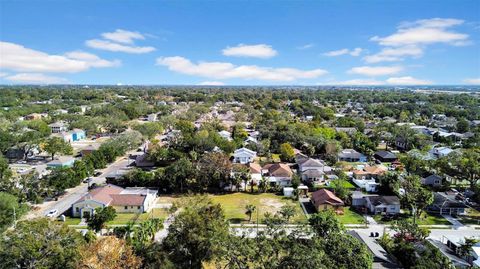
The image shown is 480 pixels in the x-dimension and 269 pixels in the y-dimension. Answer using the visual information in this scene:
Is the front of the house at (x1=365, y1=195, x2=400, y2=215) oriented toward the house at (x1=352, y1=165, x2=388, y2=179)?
no

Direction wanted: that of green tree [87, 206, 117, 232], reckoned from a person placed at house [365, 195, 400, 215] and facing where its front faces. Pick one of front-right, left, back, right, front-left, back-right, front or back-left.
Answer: front-right

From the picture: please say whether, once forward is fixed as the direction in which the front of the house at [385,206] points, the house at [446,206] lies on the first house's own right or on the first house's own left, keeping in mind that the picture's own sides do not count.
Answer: on the first house's own left

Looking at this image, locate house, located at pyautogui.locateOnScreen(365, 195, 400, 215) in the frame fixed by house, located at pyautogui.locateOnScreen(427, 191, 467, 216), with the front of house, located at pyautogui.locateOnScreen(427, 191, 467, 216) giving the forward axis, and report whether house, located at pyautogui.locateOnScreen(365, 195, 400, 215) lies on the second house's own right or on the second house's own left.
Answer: on the second house's own right

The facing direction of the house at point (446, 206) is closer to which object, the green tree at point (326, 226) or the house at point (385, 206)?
the green tree

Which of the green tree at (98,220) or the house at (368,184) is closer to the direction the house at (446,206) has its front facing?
the green tree

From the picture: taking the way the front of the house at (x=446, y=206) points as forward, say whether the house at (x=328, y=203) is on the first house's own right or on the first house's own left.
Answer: on the first house's own right

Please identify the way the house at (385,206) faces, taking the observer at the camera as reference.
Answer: facing the viewer

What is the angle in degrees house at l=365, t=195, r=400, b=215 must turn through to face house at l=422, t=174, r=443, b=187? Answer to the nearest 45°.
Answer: approximately 135° to its left

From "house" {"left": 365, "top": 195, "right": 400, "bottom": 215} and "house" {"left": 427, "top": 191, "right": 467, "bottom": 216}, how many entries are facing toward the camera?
2

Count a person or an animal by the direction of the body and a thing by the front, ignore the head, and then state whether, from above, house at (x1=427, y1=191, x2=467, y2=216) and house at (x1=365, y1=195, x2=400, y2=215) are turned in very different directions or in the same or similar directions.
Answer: same or similar directions

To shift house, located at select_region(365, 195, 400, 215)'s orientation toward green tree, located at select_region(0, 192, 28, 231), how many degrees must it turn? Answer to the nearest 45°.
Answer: approximately 45° to its right

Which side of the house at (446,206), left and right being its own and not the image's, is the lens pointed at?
front

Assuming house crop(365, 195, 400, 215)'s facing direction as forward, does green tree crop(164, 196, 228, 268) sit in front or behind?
in front

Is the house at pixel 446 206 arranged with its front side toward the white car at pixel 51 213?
no

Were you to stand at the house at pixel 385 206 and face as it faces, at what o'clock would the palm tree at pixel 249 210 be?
The palm tree is roughly at 2 o'clock from the house.

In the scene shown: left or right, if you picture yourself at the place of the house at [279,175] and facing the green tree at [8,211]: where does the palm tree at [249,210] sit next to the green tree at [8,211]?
left

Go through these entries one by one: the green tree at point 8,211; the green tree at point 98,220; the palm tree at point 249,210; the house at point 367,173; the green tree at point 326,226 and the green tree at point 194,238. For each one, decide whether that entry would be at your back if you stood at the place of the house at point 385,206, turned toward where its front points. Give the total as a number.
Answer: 1

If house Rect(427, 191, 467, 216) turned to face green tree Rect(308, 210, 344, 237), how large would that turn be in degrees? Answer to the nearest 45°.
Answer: approximately 45° to its right

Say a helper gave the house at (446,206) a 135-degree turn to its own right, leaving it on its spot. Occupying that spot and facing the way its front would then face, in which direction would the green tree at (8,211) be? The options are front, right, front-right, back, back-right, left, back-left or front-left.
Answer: left

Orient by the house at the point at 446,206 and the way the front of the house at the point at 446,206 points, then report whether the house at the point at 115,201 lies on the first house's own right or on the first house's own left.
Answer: on the first house's own right
